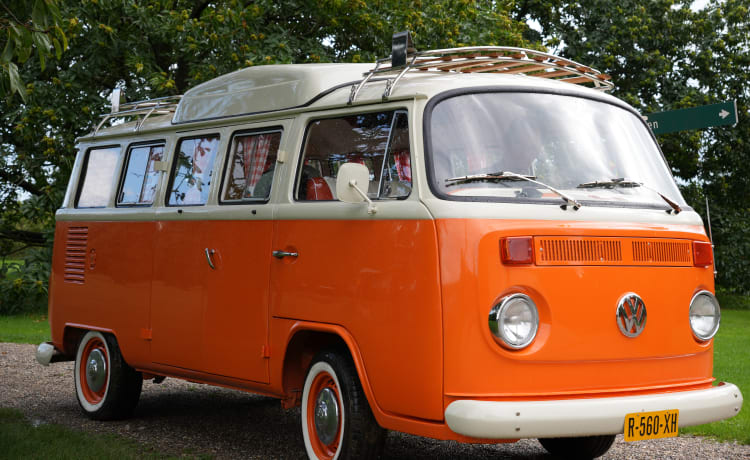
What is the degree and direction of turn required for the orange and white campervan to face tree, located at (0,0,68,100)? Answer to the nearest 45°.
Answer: approximately 135° to its right

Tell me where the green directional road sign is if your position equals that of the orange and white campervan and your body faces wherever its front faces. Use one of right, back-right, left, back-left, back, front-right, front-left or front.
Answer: left

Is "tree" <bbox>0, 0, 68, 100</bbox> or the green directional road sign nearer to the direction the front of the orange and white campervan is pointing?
the green directional road sign

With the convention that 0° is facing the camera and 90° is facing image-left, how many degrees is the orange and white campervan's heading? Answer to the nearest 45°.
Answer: approximately 315°

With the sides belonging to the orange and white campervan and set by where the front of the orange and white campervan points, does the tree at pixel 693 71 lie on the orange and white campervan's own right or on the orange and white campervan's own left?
on the orange and white campervan's own left

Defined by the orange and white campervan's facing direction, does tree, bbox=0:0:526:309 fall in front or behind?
behind

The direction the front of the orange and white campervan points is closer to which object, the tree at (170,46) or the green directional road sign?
the green directional road sign
